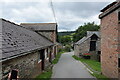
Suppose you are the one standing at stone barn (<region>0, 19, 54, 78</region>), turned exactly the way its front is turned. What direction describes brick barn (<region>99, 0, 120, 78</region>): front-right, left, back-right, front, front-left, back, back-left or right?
front-left

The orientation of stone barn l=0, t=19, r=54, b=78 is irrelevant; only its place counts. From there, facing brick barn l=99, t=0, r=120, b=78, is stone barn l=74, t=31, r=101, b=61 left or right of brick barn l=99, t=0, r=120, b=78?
left

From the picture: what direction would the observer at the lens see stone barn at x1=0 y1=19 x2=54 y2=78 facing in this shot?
facing the viewer and to the right of the viewer

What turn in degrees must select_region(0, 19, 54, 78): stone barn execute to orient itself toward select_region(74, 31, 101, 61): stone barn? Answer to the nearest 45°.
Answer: approximately 90° to its left
